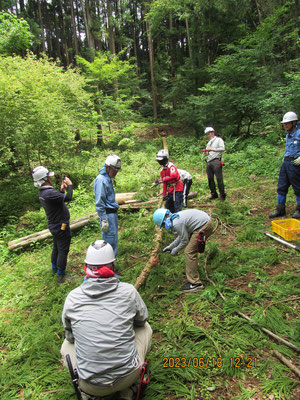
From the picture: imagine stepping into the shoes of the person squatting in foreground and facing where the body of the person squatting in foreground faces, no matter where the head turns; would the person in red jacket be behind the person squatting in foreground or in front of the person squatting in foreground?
in front

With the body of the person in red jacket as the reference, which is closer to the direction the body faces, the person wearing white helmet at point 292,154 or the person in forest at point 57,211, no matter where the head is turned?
the person in forest

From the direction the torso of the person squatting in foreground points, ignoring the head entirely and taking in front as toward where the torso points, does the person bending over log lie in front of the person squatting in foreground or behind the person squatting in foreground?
in front

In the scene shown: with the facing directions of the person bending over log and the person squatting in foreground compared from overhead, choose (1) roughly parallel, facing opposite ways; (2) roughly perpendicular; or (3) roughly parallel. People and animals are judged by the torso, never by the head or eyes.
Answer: roughly perpendicular

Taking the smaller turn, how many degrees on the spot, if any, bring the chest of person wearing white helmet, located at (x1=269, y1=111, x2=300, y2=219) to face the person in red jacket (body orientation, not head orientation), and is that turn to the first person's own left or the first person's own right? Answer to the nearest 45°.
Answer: approximately 45° to the first person's own right

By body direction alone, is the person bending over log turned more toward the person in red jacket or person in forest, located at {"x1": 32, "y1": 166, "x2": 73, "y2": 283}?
the person in forest

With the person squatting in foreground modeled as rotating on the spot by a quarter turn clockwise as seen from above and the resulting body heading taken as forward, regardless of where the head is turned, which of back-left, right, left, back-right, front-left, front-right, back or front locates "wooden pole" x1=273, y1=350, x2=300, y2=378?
front

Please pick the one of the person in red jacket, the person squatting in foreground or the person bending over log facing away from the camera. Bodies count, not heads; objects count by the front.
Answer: the person squatting in foreground

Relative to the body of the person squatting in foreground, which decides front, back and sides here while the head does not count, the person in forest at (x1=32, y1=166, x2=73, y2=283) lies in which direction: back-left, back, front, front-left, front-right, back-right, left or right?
front

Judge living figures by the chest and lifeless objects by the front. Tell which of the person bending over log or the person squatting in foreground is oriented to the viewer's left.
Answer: the person bending over log

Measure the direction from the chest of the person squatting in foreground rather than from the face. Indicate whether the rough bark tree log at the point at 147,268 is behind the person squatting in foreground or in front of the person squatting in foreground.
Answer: in front

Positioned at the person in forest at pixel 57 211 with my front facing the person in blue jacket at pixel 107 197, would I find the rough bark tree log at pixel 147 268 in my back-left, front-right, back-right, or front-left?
front-right

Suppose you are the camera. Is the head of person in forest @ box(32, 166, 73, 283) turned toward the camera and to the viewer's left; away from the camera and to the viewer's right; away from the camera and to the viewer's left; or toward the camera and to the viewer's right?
away from the camera and to the viewer's right

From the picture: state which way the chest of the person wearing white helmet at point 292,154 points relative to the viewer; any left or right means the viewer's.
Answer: facing the viewer and to the left of the viewer

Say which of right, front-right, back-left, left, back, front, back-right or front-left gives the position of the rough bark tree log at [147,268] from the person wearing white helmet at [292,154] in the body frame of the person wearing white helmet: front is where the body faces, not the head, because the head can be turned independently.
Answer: front

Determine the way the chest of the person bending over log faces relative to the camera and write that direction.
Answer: to the viewer's left

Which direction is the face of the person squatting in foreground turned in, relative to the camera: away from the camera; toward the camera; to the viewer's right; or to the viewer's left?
away from the camera

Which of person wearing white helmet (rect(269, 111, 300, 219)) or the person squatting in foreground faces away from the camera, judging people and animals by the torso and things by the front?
the person squatting in foreground

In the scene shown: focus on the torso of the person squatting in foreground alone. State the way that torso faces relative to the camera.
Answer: away from the camera

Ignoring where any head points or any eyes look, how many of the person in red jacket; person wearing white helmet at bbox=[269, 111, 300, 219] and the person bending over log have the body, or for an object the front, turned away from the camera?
0
